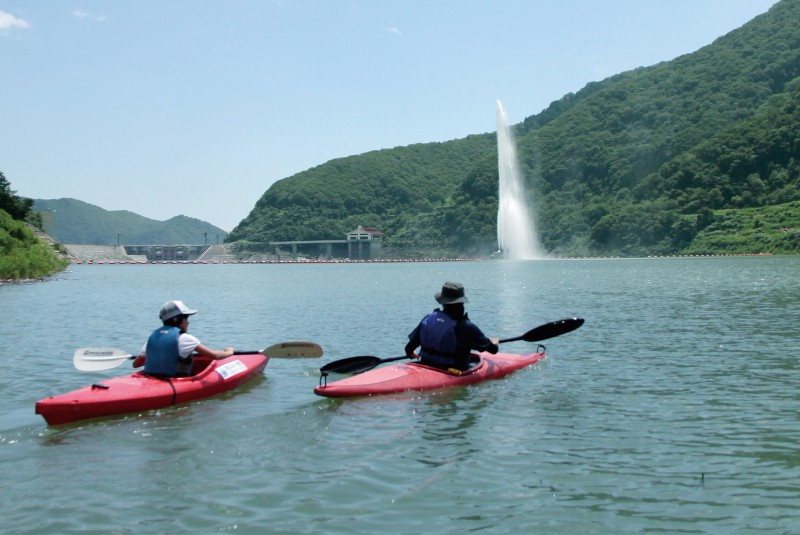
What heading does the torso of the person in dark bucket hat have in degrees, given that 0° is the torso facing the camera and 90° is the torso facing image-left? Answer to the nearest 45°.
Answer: approximately 225°

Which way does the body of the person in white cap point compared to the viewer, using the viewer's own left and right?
facing away from the viewer and to the right of the viewer

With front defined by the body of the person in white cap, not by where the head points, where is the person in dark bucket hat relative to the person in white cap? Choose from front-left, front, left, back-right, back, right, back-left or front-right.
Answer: front-right

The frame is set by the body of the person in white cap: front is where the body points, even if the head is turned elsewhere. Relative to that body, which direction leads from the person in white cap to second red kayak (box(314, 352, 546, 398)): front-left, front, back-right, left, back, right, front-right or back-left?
front-right

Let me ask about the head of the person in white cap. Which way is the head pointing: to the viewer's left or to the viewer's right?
to the viewer's right

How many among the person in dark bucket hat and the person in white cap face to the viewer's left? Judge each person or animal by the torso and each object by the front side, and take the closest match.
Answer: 0

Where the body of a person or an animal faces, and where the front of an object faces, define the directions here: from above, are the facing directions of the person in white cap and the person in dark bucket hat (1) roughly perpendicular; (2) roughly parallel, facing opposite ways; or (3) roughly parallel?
roughly parallel
